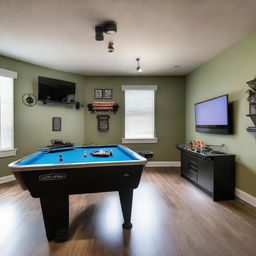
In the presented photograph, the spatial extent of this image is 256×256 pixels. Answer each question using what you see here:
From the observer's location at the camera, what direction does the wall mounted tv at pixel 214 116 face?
facing the viewer and to the left of the viewer

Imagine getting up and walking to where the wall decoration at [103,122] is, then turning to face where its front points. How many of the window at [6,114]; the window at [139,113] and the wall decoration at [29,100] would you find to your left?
1

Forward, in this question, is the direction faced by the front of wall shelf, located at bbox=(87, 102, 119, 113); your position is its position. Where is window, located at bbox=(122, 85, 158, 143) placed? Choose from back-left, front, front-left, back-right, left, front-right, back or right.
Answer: left

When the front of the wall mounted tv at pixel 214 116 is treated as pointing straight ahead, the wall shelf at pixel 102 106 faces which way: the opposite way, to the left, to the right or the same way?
to the left

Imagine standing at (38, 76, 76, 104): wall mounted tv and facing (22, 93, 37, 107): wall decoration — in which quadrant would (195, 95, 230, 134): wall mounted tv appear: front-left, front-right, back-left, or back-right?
back-left

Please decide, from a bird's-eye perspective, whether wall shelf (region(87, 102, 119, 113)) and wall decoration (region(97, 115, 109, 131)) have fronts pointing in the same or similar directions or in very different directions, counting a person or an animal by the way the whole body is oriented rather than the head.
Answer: same or similar directions

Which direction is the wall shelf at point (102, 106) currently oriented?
toward the camera

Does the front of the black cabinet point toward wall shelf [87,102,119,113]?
no

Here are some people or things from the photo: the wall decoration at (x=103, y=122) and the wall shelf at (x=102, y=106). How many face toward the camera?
2

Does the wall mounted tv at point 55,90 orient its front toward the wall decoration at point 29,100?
no

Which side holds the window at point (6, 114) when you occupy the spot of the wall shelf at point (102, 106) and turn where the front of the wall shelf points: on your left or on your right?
on your right

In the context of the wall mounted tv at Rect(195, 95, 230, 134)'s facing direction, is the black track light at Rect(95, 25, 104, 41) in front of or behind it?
in front

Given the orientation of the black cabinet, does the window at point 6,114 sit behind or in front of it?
in front

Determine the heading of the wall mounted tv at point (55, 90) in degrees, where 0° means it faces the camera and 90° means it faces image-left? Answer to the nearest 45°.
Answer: approximately 315°

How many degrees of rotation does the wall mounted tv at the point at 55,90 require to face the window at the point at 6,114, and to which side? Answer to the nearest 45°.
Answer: approximately 135° to its right

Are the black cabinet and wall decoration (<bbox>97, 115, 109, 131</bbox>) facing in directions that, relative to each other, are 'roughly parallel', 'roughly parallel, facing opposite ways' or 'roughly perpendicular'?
roughly perpendicular

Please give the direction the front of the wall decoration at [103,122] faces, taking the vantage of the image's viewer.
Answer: facing the viewer

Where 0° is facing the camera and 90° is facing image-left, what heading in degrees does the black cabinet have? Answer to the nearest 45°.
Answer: approximately 45°

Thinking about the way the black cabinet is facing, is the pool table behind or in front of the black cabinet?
in front
